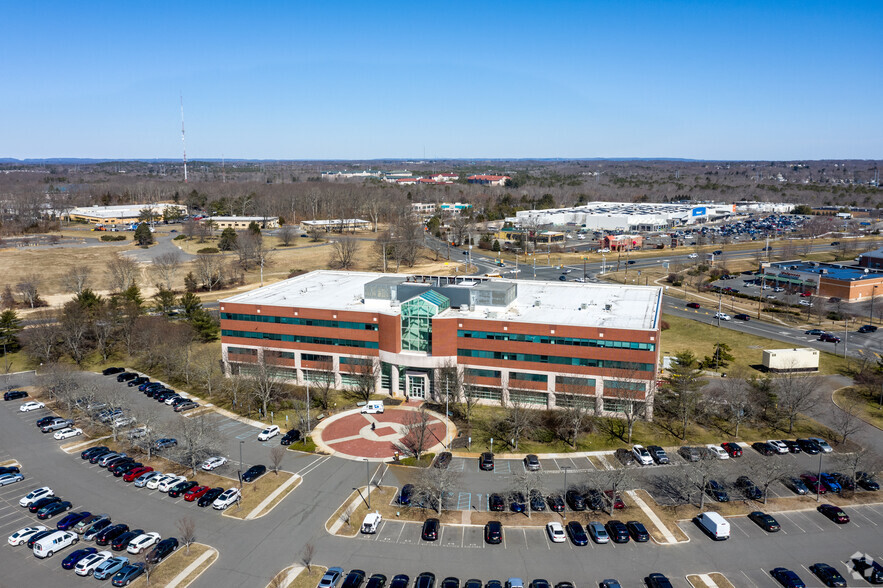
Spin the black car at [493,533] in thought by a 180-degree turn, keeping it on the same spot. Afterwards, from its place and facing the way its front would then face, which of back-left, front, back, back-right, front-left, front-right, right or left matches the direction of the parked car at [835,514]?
left

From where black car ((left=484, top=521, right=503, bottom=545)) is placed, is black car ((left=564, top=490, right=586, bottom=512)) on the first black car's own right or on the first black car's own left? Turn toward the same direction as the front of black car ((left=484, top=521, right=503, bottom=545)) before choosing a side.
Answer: on the first black car's own right

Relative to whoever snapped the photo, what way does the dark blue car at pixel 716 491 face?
facing the viewer and to the right of the viewer

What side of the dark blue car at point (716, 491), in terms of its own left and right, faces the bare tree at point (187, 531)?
right

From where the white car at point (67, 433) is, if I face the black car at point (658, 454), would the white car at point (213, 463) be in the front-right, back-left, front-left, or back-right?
front-right

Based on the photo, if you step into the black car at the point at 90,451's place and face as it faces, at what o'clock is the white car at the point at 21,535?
The white car is roughly at 5 o'clock from the black car.

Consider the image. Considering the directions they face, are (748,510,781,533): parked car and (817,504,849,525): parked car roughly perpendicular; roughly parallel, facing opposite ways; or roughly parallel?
roughly parallel

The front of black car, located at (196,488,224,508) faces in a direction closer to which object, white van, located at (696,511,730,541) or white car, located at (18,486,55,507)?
the white car

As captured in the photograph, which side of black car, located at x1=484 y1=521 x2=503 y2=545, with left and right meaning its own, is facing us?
back

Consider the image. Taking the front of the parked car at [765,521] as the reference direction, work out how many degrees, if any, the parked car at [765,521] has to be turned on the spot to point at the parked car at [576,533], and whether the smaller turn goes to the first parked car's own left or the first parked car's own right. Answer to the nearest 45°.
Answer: approximately 90° to the first parked car's own left

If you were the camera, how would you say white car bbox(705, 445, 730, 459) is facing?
facing away from the viewer and to the left of the viewer

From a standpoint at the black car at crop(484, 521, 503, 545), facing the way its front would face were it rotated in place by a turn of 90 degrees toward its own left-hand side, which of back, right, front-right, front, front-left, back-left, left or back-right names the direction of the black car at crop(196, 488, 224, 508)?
front

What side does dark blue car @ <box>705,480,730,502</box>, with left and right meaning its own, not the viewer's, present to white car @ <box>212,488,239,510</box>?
right

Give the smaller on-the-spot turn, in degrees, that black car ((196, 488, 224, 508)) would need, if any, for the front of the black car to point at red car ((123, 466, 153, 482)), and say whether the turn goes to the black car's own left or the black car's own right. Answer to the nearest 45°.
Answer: approximately 90° to the black car's own right
